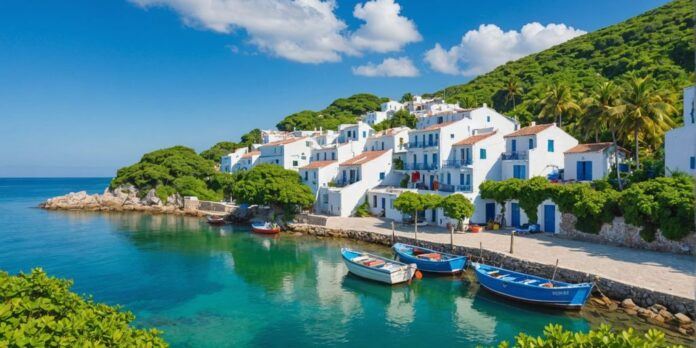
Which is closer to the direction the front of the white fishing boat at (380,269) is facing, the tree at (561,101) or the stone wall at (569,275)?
the tree

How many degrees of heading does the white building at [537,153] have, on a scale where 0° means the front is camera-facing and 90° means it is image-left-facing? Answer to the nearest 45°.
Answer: approximately 45°

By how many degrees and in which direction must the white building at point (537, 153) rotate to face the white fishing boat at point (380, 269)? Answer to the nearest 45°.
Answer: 0° — it already faces it

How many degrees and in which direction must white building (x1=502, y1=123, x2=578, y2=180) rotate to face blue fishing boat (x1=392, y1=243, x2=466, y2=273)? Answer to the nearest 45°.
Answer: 0° — it already faces it

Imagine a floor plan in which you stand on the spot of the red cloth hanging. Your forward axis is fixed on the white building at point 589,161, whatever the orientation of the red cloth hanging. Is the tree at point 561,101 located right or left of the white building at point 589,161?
left

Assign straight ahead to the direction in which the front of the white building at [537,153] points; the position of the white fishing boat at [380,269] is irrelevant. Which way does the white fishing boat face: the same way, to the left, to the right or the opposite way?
to the right

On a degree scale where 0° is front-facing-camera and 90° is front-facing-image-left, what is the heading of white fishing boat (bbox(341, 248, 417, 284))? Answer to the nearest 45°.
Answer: approximately 135°

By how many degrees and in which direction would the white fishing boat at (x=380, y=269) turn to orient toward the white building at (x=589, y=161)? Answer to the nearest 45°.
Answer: approximately 90° to its right

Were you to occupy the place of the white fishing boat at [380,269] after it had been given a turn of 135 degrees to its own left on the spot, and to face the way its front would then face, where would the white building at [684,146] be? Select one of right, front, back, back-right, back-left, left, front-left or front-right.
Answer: left

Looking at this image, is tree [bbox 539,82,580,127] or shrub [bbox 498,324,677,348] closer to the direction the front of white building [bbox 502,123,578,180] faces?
the shrub

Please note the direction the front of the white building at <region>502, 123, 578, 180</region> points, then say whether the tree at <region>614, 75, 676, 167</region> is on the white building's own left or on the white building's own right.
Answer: on the white building's own left
